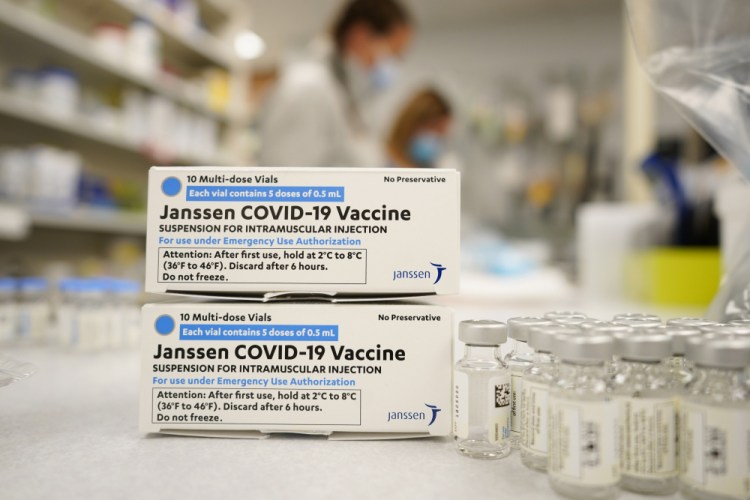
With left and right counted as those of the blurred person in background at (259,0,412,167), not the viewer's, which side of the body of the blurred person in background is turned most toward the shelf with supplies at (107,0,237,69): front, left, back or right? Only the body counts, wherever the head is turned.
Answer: back

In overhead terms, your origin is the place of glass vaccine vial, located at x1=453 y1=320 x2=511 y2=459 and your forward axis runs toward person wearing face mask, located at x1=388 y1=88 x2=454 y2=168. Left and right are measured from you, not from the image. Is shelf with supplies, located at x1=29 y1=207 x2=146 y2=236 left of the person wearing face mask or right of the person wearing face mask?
left

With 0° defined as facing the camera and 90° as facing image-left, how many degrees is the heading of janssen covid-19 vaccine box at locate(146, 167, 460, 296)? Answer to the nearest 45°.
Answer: approximately 0°

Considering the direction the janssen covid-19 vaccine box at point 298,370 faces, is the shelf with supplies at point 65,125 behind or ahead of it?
behind

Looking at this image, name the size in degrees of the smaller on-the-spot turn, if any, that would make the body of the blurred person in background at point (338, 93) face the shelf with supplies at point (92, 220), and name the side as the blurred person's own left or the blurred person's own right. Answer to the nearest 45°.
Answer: approximately 135° to the blurred person's own right

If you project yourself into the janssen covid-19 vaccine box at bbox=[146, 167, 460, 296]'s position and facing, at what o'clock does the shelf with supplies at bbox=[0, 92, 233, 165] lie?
The shelf with supplies is roughly at 5 o'clock from the janssen covid-19 vaccine box.

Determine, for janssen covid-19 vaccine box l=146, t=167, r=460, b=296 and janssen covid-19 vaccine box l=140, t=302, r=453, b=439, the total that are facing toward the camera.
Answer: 2
